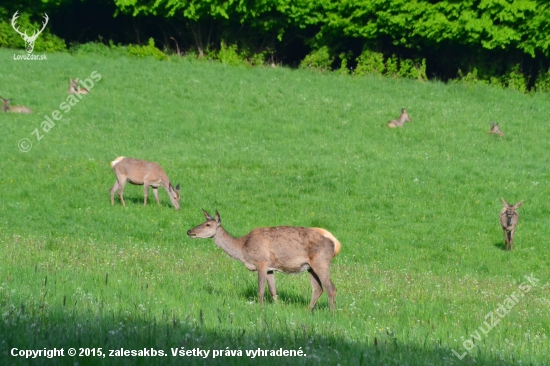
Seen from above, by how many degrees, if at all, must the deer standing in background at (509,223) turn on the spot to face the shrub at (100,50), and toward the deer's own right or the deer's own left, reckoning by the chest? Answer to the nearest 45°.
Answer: approximately 135° to the deer's own right

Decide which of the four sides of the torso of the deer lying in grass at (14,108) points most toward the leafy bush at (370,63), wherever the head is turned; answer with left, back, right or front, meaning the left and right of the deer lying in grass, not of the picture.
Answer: back

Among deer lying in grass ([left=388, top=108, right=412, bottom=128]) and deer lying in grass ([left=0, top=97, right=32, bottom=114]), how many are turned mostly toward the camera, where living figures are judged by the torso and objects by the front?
0

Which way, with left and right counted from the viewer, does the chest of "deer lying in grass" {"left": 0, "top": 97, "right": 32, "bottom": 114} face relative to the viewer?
facing to the left of the viewer

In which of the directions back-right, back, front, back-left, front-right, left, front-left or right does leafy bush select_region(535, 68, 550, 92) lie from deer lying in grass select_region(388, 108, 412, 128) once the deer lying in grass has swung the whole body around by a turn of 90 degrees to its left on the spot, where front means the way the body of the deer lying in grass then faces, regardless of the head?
front-right

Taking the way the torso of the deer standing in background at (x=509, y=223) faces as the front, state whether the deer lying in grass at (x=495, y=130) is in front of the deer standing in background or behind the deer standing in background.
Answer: behind

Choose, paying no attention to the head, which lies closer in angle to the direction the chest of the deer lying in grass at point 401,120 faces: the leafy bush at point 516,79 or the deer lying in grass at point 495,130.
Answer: the deer lying in grass

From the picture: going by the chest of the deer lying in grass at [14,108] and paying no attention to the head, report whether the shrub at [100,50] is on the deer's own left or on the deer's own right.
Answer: on the deer's own right

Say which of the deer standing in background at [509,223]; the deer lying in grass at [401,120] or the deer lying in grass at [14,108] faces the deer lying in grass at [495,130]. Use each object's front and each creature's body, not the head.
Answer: the deer lying in grass at [401,120]

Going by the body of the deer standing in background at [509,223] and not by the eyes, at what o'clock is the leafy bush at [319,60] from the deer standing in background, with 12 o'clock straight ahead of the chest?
The leafy bush is roughly at 5 o'clock from the deer standing in background.

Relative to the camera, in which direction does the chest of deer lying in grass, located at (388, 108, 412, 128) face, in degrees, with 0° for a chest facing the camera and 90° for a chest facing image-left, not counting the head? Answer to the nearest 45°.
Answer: approximately 270°
